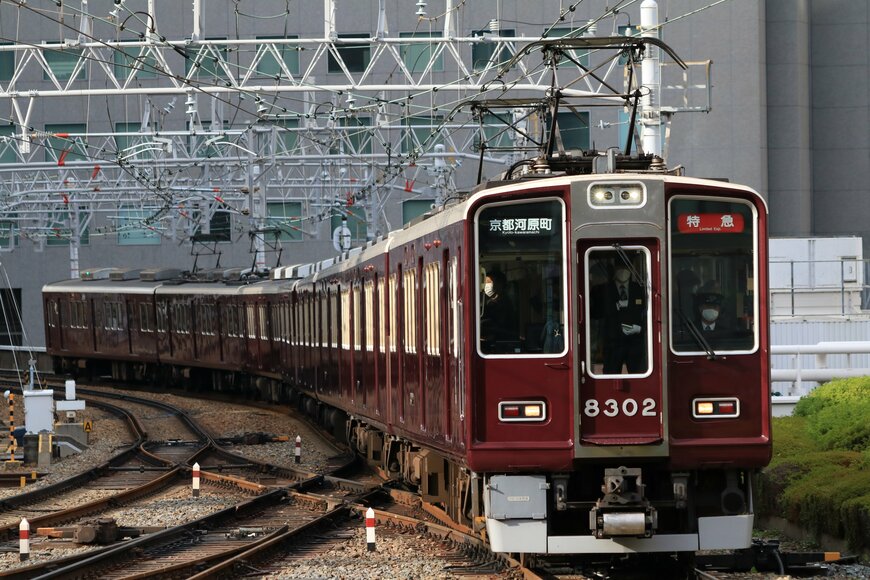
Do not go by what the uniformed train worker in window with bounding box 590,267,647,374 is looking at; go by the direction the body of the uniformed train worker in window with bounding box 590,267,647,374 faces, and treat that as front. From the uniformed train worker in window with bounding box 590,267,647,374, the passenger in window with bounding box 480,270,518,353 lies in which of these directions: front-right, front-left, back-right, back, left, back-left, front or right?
right

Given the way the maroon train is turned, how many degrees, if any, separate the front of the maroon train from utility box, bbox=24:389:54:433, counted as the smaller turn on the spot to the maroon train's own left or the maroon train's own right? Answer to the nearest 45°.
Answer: approximately 135° to the maroon train's own right

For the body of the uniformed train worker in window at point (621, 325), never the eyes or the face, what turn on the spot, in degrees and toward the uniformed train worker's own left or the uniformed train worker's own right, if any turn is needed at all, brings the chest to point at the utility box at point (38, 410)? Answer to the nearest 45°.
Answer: approximately 135° to the uniformed train worker's own right

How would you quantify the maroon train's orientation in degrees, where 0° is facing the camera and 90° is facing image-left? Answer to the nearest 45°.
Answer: approximately 0°

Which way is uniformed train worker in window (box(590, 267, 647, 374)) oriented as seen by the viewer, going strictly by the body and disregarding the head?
toward the camera

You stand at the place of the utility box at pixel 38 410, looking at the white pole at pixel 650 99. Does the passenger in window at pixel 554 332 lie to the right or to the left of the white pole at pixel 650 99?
right

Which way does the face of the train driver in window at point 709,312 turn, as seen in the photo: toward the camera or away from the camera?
toward the camera

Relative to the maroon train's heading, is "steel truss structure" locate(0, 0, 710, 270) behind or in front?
behind

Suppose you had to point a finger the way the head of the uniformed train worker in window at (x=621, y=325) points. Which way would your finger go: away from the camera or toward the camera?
toward the camera

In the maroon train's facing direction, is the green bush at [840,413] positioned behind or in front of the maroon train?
in front
